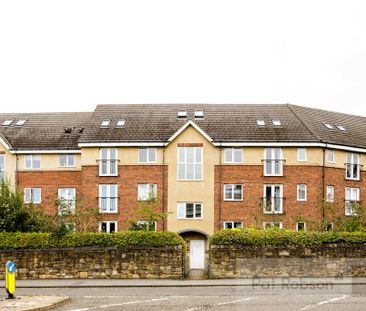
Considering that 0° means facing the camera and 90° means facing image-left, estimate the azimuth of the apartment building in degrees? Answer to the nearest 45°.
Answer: approximately 0°

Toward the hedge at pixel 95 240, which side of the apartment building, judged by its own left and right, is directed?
front

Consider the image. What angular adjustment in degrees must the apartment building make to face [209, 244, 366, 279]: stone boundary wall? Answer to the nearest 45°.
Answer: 0° — it already faces it
